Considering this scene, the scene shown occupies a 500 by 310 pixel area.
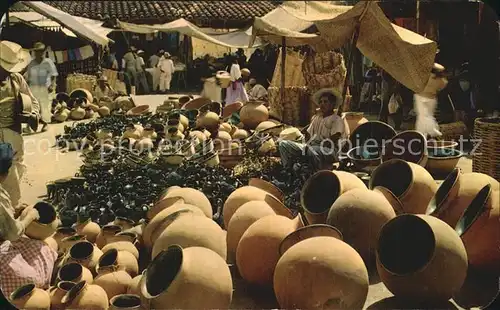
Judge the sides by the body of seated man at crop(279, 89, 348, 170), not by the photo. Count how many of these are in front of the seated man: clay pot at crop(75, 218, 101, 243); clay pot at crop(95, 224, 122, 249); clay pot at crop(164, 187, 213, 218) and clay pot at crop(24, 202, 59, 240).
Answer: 4

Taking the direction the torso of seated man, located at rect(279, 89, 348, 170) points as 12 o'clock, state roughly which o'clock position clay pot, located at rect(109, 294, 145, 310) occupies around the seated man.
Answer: The clay pot is roughly at 11 o'clock from the seated man.

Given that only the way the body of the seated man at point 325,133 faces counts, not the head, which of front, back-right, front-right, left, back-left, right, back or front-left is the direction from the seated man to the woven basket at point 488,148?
back-left

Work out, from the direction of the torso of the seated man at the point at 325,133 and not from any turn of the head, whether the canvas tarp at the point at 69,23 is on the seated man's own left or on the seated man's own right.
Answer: on the seated man's own right

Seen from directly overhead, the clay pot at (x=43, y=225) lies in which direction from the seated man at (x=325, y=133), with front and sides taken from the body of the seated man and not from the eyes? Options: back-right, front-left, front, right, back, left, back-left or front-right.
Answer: front

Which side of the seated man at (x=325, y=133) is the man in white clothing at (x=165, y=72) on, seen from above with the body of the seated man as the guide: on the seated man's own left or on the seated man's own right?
on the seated man's own right

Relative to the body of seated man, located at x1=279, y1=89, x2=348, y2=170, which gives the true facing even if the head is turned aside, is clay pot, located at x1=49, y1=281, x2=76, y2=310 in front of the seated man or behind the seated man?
in front

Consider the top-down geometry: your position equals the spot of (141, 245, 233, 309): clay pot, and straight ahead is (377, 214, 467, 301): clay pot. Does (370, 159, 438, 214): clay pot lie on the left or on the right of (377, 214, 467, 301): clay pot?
left

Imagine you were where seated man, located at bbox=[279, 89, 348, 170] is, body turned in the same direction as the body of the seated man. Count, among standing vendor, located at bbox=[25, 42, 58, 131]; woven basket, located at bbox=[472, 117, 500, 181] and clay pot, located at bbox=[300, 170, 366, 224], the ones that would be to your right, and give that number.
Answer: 1

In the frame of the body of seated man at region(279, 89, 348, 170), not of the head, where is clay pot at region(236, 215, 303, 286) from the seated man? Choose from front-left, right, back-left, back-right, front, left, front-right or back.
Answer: front-left

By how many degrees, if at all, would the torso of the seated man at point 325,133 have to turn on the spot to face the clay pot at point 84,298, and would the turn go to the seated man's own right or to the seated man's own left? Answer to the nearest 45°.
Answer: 0° — they already face it

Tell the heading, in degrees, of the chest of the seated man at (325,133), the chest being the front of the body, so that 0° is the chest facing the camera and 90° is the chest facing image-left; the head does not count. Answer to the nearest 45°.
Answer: approximately 45°

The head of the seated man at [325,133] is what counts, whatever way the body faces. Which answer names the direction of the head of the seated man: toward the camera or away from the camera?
toward the camera

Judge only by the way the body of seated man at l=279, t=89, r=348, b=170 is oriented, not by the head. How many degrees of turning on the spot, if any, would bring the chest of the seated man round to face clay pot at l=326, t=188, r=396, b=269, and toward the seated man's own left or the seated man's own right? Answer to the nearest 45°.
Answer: approximately 45° to the seated man's own left

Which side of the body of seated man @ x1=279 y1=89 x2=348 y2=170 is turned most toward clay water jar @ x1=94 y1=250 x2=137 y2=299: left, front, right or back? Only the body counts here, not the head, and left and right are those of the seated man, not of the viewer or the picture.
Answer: front

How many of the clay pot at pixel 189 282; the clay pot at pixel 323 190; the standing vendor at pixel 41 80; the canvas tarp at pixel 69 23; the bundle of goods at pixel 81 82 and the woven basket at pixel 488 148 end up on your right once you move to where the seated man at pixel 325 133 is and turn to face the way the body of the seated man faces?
3

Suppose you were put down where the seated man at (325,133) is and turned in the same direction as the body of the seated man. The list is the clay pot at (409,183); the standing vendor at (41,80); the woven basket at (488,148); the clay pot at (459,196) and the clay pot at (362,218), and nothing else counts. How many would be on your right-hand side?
1

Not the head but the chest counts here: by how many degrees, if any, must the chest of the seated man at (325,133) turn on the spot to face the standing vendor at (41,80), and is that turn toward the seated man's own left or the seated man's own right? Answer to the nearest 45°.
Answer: approximately 90° to the seated man's own right

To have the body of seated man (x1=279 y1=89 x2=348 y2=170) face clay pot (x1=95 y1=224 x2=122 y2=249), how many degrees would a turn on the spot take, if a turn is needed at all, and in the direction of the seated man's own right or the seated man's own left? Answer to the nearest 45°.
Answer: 0° — they already face it
